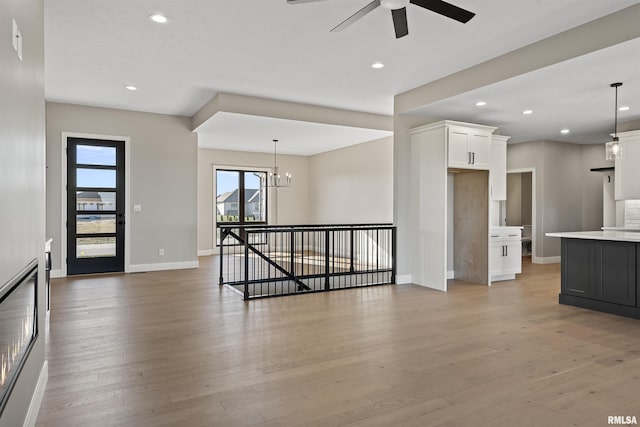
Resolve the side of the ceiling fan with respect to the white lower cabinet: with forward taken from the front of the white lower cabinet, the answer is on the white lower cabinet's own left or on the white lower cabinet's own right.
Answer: on the white lower cabinet's own right

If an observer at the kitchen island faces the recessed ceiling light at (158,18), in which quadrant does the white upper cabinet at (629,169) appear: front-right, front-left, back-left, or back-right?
back-right

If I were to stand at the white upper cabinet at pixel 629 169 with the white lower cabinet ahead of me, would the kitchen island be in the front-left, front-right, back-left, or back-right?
front-left

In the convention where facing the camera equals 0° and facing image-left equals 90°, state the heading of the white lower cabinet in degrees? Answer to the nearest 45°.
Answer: approximately 315°

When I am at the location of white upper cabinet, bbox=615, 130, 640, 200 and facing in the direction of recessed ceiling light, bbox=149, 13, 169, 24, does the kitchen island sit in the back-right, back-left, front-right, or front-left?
front-left

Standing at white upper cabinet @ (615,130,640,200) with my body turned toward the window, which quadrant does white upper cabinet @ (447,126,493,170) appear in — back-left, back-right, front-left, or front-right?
front-left

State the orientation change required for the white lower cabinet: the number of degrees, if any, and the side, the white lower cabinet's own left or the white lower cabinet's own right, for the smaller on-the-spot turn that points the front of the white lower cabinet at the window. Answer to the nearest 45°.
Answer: approximately 135° to the white lower cabinet's own right

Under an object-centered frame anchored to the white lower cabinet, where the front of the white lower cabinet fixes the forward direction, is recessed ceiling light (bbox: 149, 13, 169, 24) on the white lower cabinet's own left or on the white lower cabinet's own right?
on the white lower cabinet's own right

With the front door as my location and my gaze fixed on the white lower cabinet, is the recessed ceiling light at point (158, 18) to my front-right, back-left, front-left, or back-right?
front-right

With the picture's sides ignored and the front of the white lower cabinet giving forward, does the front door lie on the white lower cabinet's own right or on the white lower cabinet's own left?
on the white lower cabinet's own right

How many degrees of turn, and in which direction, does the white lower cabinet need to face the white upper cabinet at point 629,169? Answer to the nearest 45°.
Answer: approximately 90° to its left

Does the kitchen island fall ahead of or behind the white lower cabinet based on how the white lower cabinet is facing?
ahead
